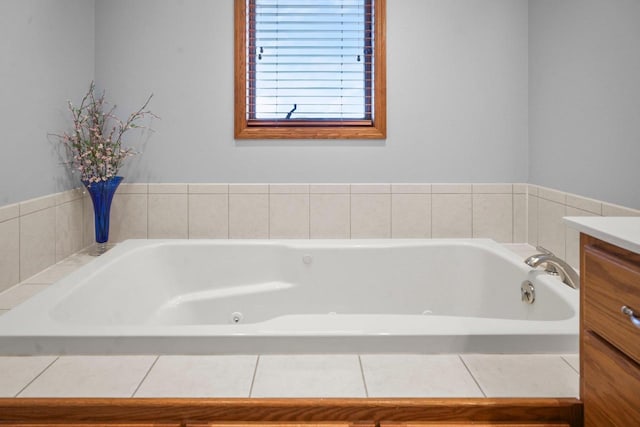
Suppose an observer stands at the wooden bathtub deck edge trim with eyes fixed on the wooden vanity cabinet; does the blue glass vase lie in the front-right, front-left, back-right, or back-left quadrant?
back-left

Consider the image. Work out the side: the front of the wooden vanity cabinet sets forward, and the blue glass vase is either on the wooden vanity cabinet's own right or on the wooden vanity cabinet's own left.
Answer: on the wooden vanity cabinet's own right

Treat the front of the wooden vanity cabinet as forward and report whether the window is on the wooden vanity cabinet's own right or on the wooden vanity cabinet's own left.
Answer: on the wooden vanity cabinet's own right

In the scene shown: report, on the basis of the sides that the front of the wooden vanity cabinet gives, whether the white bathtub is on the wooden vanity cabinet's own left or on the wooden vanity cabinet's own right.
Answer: on the wooden vanity cabinet's own right

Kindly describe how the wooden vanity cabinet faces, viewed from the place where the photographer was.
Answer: facing the viewer and to the left of the viewer
